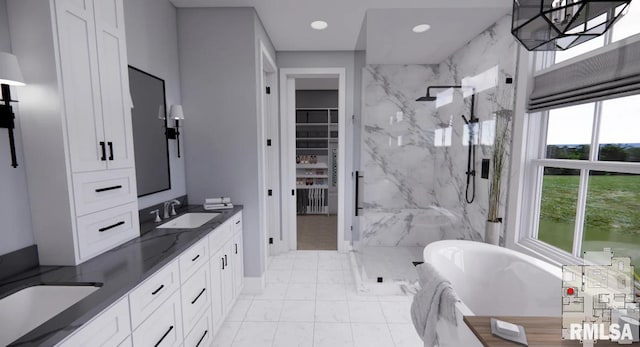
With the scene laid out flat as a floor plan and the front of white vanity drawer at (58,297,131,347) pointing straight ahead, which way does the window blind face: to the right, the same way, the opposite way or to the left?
the opposite way

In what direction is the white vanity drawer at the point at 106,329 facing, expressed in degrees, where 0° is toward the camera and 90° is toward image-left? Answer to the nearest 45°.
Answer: approximately 315°

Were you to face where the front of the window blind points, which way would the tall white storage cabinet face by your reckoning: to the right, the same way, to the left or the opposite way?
the opposite way

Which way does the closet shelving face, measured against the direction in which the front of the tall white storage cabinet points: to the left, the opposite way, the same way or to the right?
to the right

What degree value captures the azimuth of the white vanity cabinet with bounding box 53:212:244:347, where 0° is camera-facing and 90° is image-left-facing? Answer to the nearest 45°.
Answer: approximately 315°

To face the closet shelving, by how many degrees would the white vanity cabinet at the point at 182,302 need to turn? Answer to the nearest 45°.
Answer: approximately 90° to its left

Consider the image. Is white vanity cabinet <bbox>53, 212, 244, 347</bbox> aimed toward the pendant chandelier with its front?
yes
